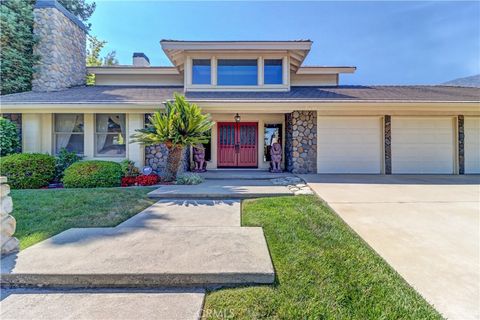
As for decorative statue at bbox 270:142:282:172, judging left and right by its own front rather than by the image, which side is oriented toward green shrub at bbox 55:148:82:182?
right

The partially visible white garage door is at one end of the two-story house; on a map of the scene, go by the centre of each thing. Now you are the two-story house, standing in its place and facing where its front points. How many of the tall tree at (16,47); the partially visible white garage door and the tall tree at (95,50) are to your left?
1

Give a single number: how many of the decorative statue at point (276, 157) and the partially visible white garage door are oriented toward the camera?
2

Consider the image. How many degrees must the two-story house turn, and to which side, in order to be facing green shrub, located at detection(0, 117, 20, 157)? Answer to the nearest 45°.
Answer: approximately 90° to its right

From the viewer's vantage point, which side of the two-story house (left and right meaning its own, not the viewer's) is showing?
front

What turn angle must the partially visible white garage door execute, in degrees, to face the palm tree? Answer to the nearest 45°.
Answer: approximately 45° to its right

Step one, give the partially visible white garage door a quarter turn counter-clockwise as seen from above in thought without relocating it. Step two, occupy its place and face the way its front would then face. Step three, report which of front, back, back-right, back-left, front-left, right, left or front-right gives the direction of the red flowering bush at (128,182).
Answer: back-right

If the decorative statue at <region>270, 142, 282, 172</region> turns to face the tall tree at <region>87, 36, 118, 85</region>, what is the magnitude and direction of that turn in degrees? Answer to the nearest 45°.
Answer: approximately 135° to its right

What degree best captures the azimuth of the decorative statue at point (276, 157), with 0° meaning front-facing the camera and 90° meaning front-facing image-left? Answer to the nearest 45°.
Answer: approximately 0°

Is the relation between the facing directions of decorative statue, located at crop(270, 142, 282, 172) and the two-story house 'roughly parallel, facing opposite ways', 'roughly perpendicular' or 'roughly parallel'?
roughly parallel

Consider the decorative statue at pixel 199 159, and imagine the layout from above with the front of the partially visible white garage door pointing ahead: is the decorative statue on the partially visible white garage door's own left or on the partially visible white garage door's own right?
on the partially visible white garage door's own right

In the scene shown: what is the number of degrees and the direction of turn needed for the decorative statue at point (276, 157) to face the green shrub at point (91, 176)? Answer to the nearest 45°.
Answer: approximately 45° to its right
